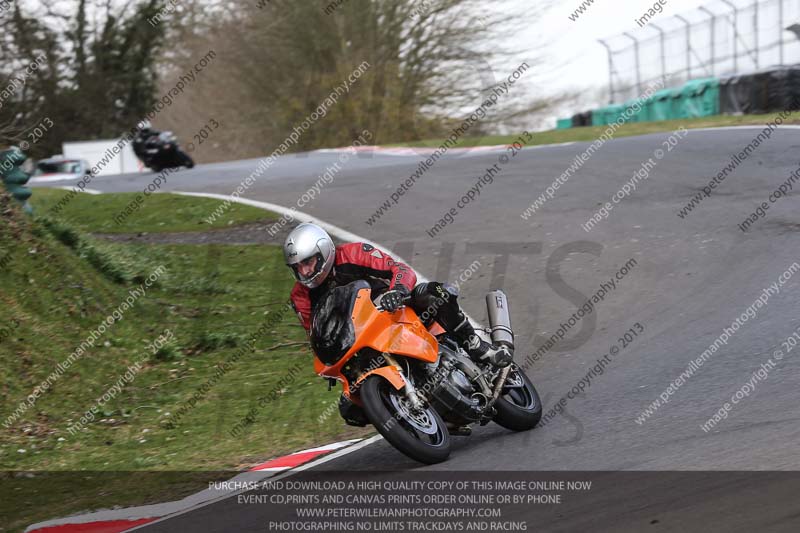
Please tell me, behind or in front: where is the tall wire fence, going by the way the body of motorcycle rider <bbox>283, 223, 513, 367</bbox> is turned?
behind

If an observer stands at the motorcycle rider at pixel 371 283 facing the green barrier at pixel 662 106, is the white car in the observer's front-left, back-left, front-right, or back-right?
front-left

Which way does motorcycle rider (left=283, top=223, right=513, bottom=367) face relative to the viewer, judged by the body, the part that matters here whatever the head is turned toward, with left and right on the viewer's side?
facing the viewer and to the left of the viewer

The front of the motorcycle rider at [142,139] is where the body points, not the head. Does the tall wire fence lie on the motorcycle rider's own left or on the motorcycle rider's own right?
on the motorcycle rider's own left

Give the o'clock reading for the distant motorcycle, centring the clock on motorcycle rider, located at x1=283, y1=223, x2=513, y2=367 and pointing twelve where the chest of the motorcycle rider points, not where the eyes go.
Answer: The distant motorcycle is roughly at 4 o'clock from the motorcycle rider.
